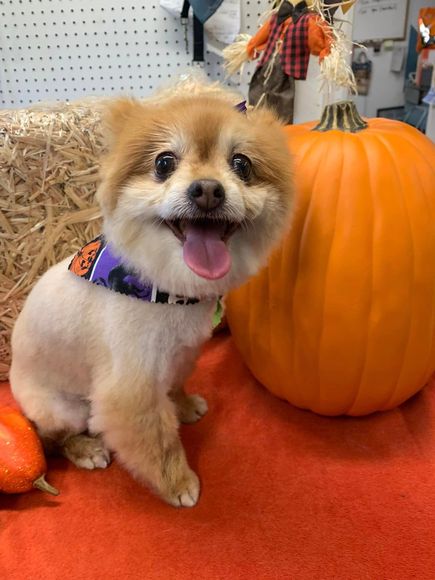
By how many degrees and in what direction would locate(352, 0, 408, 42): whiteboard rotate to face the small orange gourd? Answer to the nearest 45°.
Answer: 0° — it already faces it

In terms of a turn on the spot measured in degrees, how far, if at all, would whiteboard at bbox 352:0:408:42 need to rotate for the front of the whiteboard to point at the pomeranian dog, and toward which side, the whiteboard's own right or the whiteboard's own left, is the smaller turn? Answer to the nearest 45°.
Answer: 0° — it already faces it

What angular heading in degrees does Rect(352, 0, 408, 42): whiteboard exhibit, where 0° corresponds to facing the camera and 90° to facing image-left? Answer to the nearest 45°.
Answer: approximately 0°

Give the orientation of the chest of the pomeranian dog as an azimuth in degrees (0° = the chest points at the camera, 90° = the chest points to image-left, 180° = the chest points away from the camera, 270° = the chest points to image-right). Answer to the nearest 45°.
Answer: approximately 315°
